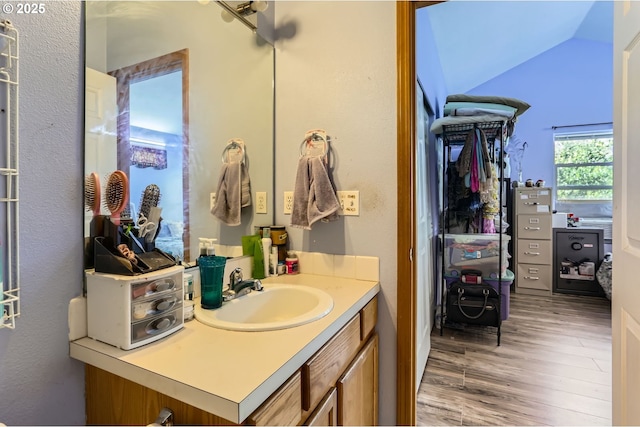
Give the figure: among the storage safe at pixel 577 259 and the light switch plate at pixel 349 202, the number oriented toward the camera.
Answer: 2

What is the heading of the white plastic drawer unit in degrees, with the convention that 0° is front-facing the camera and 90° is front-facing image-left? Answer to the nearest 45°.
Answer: approximately 315°

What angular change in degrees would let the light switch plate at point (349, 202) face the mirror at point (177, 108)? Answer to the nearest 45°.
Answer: approximately 45° to its right
